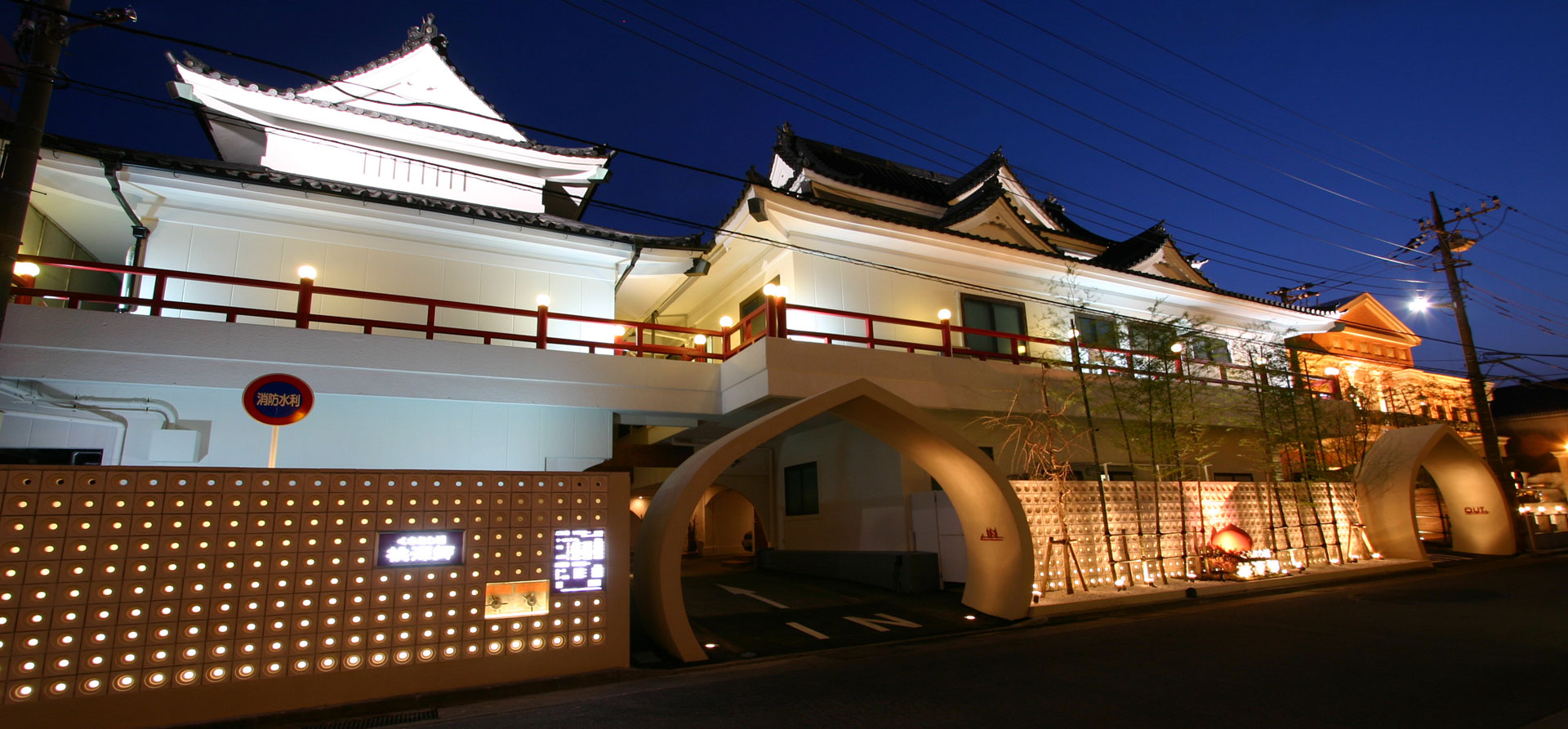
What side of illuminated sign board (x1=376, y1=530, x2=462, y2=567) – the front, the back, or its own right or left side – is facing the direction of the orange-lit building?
left

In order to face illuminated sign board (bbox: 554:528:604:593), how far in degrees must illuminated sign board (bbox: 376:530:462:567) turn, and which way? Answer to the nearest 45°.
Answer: approximately 90° to its left

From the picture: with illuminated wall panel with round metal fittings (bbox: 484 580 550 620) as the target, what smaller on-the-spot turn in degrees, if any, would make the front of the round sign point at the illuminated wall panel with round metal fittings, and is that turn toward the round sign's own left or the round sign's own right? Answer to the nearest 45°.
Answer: approximately 45° to the round sign's own left

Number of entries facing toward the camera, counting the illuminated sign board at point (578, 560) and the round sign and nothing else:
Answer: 2

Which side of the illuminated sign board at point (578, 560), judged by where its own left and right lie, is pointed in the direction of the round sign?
right

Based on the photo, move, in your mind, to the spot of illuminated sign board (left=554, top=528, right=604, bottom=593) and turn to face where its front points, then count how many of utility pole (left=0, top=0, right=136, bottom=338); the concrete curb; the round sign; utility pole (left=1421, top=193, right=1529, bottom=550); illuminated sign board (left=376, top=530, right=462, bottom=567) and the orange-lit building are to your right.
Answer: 3

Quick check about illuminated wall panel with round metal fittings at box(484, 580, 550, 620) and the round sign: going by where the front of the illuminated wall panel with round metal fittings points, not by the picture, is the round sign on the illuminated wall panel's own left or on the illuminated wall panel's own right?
on the illuminated wall panel's own right

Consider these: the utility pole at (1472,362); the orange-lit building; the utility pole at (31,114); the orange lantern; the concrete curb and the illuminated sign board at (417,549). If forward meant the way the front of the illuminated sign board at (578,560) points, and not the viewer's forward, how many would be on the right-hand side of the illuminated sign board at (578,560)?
2

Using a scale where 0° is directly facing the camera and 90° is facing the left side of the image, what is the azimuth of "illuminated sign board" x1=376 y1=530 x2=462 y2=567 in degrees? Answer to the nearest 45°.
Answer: approximately 0°

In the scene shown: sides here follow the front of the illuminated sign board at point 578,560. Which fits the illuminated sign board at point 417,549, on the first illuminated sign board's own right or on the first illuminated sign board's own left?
on the first illuminated sign board's own right

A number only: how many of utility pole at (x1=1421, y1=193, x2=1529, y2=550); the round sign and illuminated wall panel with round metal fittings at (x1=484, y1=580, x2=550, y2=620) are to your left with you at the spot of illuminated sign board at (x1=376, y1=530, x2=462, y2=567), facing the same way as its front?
2
